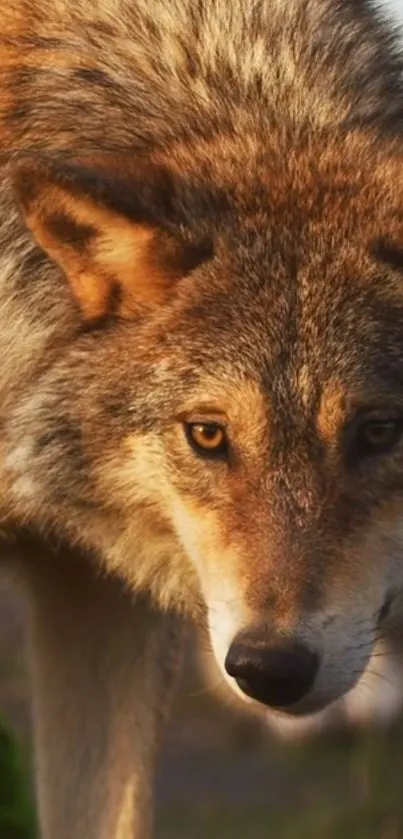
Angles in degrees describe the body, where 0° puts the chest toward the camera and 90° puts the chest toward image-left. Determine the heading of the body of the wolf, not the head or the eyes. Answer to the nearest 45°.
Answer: approximately 0°
